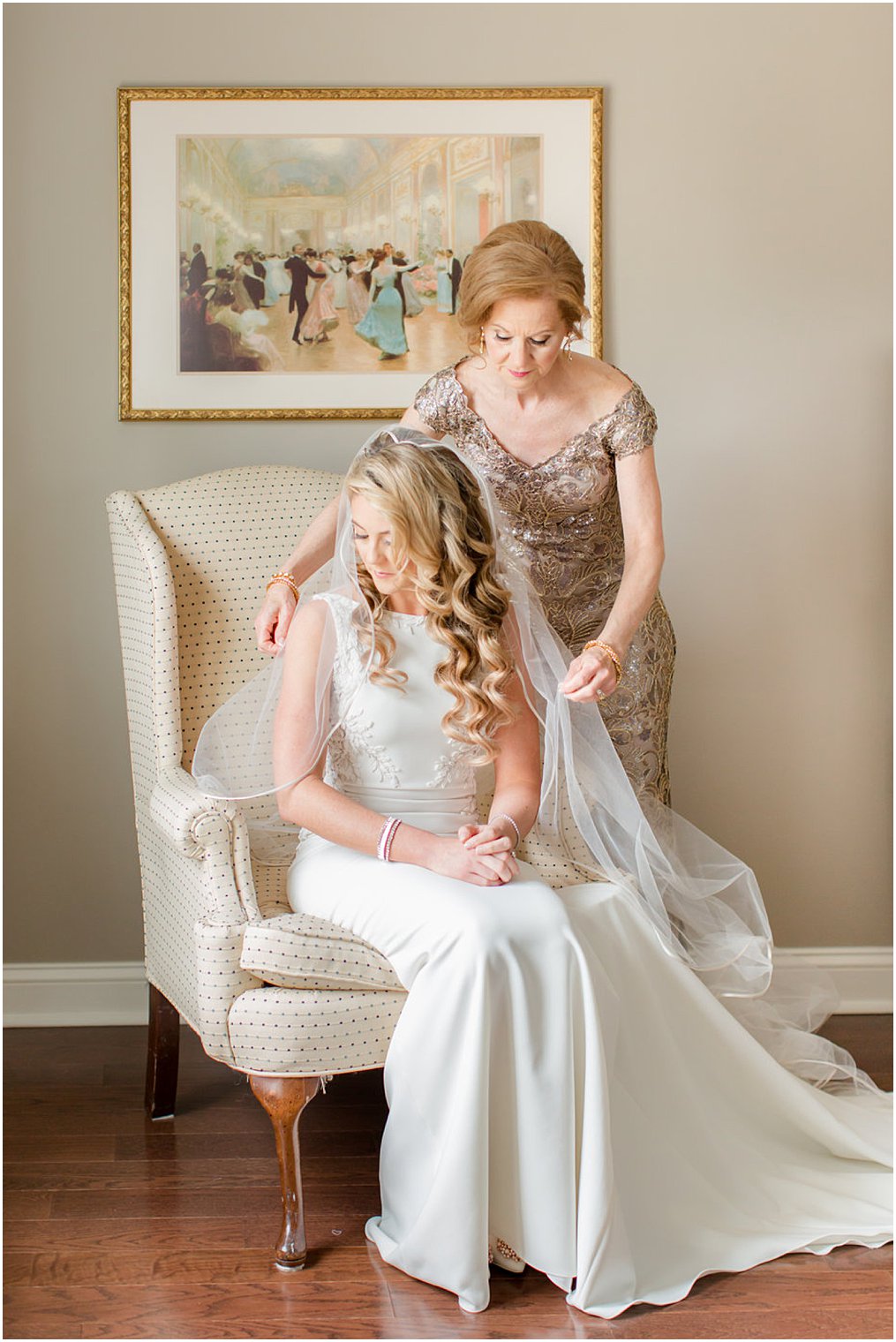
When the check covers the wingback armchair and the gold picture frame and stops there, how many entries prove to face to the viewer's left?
0

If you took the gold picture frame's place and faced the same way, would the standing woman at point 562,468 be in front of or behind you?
in front

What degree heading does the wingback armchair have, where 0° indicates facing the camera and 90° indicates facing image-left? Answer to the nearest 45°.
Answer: approximately 315°

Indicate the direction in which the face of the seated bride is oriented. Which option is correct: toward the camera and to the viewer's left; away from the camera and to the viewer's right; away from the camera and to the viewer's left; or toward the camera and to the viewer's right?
toward the camera and to the viewer's left

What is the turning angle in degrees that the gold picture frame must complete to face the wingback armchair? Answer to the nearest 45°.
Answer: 0° — it already faces it

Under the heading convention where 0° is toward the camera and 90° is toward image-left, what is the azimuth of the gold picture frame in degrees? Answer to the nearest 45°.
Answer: approximately 0°
